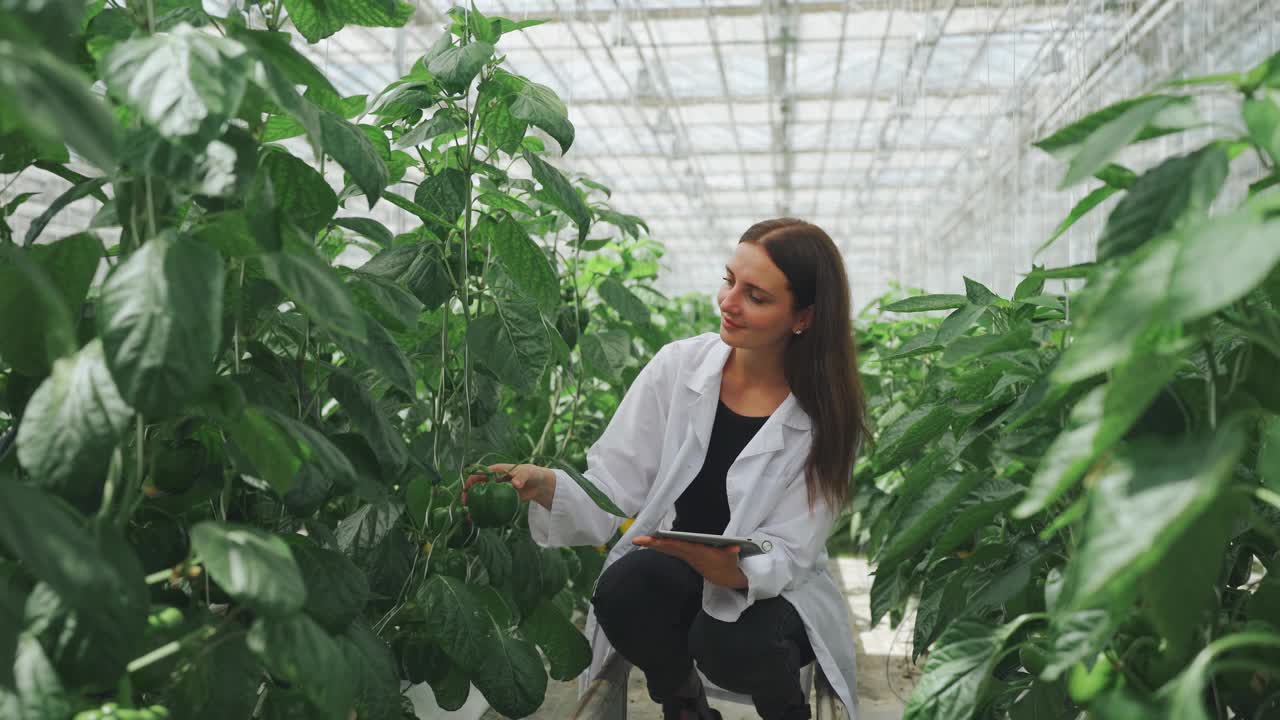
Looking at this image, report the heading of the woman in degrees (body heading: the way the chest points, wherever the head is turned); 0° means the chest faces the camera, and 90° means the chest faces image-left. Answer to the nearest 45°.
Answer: approximately 45°

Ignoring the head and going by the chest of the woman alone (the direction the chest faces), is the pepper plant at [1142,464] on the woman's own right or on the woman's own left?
on the woman's own left

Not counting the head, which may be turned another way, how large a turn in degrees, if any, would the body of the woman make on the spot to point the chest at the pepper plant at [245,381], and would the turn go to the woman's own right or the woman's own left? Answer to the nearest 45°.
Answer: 0° — they already face it
